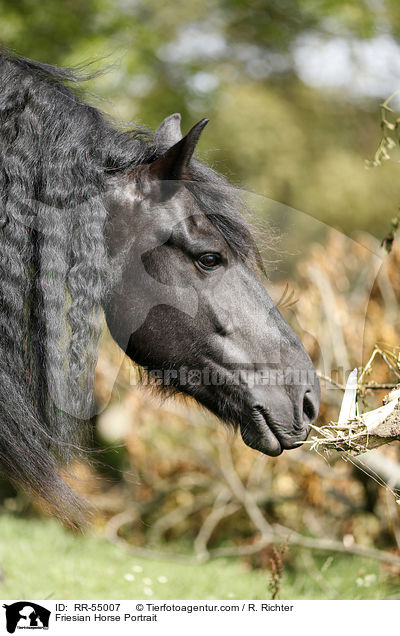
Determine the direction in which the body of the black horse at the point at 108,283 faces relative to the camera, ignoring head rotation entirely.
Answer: to the viewer's right
